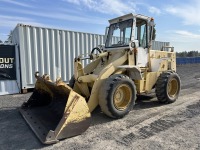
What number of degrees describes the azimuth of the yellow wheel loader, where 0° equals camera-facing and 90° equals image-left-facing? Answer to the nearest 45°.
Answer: approximately 45°

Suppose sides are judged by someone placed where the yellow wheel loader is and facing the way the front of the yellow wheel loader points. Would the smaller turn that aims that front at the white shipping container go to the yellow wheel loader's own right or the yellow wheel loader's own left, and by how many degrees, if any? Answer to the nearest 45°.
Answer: approximately 90° to the yellow wheel loader's own right
